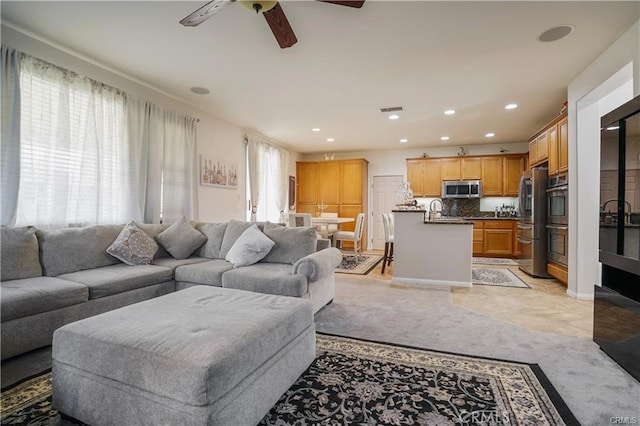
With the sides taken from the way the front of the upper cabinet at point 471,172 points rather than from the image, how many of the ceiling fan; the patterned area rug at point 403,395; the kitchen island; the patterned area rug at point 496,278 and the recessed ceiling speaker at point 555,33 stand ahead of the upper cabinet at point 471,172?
5

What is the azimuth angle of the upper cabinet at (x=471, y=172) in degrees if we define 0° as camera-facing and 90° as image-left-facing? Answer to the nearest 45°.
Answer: approximately 0°

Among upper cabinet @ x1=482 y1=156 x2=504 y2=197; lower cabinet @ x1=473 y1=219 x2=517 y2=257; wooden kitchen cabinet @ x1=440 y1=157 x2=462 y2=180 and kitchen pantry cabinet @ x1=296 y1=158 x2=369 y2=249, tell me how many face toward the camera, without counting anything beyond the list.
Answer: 4

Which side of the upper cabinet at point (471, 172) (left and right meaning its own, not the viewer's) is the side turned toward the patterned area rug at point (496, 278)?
front

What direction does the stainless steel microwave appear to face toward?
toward the camera

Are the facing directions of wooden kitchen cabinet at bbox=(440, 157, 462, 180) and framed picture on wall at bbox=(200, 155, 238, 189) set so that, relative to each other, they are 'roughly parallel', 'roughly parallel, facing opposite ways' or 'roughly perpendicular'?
roughly perpendicular

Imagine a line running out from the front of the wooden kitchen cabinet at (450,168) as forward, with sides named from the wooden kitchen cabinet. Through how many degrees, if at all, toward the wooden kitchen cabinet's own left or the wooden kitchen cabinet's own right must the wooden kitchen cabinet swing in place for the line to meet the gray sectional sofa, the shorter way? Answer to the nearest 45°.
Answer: approximately 45° to the wooden kitchen cabinet's own right

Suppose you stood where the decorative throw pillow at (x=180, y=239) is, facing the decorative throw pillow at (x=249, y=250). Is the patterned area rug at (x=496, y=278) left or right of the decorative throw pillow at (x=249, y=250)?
left

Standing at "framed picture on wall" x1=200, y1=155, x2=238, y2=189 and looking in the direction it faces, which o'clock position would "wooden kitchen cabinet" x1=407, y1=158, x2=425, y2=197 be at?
The wooden kitchen cabinet is roughly at 10 o'clock from the framed picture on wall.

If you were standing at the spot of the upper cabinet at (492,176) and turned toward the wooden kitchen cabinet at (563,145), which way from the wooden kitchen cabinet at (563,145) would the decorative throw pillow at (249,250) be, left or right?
right

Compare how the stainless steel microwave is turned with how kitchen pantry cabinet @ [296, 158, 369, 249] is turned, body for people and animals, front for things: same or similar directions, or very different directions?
same or similar directions

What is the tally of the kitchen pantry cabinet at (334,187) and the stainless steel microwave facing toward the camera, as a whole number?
2

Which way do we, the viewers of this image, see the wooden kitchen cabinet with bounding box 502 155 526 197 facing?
facing the viewer

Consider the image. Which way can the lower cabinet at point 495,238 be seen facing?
toward the camera

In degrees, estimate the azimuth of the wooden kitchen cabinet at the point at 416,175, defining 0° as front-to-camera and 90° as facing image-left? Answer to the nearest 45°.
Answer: approximately 0°
